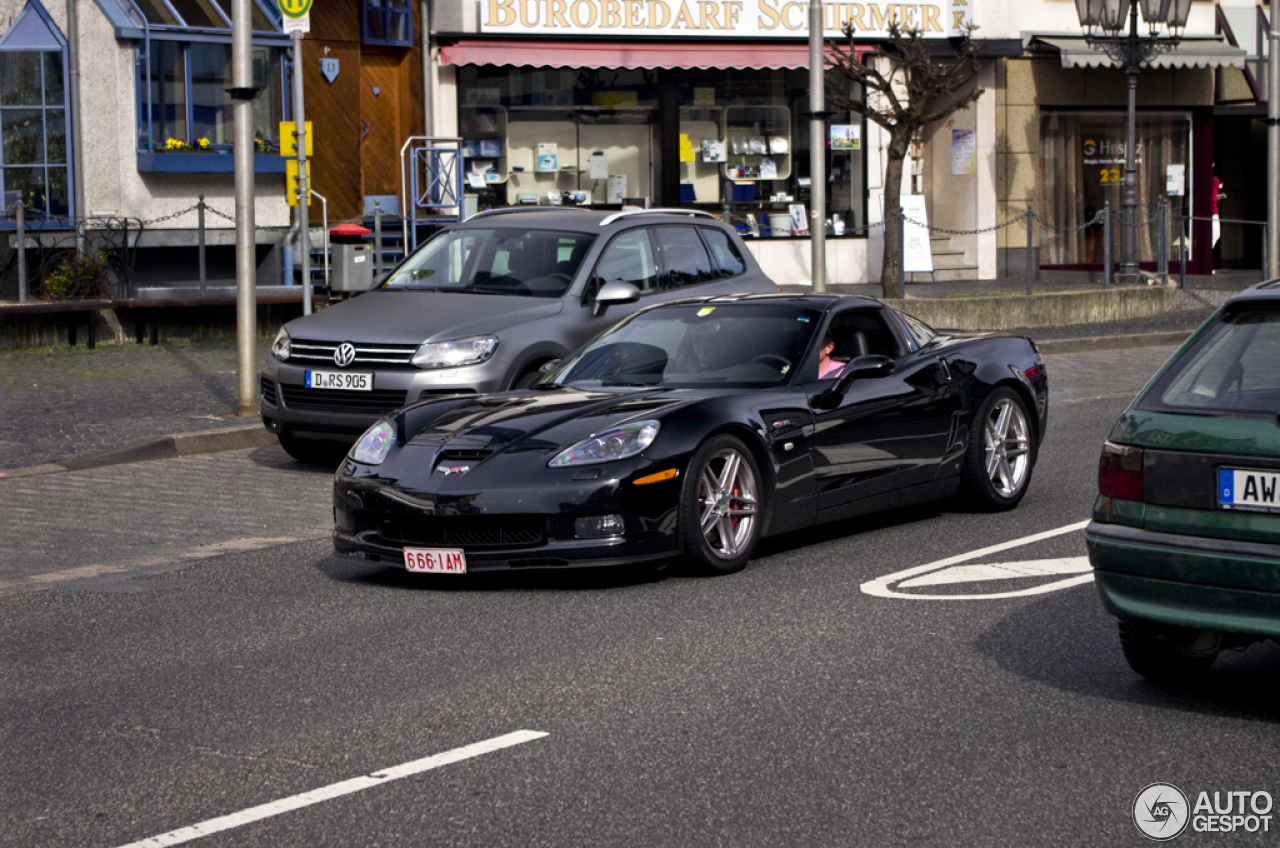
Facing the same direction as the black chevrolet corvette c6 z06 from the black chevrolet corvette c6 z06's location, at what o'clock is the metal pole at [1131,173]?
The metal pole is roughly at 5 o'clock from the black chevrolet corvette c6 z06.

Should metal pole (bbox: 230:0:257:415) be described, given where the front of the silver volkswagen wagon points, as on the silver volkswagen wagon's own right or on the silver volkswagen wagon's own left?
on the silver volkswagen wagon's own right

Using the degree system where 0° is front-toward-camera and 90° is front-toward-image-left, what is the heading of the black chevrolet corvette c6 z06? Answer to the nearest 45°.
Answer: approximately 45°

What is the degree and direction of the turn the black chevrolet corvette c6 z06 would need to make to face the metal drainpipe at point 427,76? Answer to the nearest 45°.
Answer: approximately 135° to its right

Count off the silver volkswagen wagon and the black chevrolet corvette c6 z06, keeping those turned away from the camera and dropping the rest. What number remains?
0

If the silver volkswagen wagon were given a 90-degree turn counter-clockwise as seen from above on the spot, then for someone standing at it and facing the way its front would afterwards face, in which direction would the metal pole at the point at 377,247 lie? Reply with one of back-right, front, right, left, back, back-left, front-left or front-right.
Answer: back-left

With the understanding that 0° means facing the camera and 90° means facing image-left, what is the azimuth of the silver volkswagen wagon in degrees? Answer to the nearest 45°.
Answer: approximately 45°

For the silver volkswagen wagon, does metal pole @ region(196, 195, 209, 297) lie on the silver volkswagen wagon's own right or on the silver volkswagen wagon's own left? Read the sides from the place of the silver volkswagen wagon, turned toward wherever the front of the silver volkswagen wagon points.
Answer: on the silver volkswagen wagon's own right

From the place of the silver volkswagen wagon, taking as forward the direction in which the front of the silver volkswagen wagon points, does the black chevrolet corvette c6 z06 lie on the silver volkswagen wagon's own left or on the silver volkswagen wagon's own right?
on the silver volkswagen wagon's own left

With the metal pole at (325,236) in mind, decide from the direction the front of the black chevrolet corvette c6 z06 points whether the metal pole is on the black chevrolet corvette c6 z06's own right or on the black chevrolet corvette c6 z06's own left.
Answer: on the black chevrolet corvette c6 z06's own right
